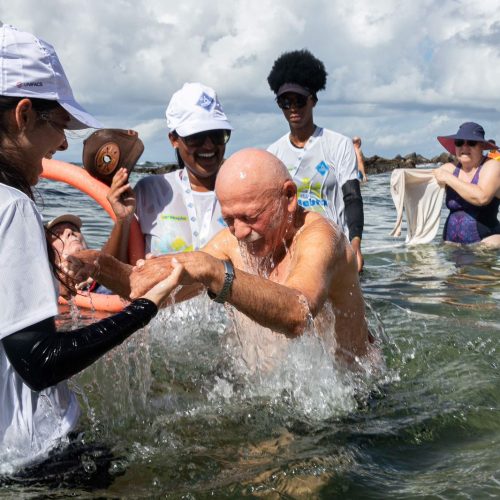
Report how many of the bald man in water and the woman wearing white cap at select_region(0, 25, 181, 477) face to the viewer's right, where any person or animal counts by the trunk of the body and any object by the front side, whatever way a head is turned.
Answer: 1

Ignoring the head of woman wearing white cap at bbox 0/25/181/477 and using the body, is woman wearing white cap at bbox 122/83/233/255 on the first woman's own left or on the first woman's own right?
on the first woman's own left

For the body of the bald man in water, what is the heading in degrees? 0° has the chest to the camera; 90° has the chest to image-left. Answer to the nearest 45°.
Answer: approximately 45°

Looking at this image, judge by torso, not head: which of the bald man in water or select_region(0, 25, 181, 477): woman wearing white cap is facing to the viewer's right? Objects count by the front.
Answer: the woman wearing white cap

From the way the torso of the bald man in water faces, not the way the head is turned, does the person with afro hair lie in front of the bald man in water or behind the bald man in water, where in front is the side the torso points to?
behind

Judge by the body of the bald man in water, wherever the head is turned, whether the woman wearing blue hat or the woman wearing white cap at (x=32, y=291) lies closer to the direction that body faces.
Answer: the woman wearing white cap

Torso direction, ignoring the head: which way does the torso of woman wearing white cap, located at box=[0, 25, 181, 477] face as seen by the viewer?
to the viewer's right

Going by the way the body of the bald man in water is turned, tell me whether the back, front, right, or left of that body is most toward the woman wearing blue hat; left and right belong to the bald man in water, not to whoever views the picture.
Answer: back

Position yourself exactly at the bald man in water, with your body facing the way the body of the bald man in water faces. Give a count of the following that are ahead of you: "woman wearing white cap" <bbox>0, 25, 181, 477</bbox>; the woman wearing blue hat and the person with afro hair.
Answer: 1

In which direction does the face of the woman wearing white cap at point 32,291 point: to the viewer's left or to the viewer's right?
to the viewer's right

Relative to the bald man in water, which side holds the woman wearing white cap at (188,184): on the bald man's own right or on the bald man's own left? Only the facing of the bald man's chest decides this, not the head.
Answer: on the bald man's own right

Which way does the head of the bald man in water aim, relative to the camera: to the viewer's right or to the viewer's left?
to the viewer's left

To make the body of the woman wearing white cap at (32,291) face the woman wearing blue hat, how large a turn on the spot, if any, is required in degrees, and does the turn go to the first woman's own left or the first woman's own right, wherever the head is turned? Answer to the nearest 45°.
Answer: approximately 45° to the first woman's own left
